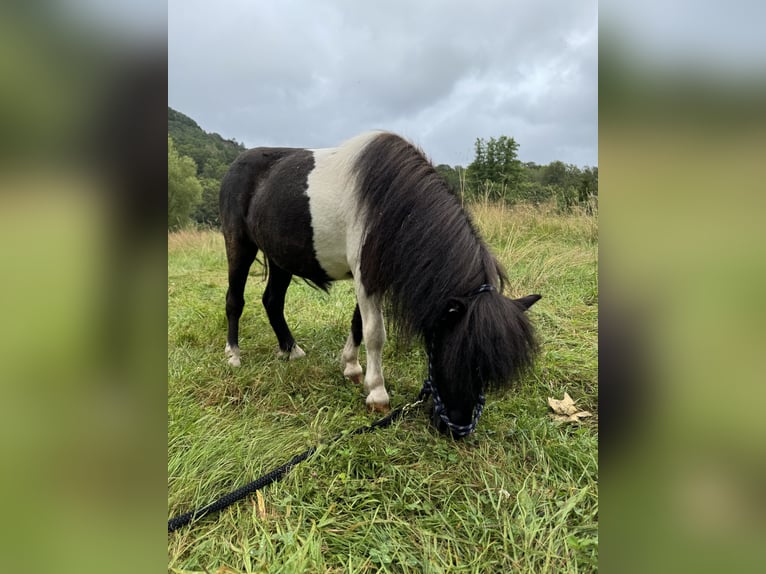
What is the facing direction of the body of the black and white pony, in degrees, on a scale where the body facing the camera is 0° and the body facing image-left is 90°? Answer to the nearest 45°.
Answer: approximately 315°

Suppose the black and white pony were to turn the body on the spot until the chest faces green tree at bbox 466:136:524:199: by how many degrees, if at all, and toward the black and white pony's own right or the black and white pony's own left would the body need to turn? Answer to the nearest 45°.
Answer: approximately 135° to the black and white pony's own left

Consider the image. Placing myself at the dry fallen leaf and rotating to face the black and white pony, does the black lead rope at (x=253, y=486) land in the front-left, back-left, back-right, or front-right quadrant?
front-left

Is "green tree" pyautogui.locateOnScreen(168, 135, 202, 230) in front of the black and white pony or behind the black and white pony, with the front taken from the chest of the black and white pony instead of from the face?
behind

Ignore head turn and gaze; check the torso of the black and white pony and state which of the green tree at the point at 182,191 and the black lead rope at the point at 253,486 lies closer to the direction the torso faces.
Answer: the black lead rope

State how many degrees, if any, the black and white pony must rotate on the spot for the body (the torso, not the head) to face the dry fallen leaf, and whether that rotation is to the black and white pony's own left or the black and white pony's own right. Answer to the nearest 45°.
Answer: approximately 45° to the black and white pony's own left

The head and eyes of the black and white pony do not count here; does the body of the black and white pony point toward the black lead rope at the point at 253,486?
no

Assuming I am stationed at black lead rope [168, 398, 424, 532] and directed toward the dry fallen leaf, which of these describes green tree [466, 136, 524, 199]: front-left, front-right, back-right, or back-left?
front-left
